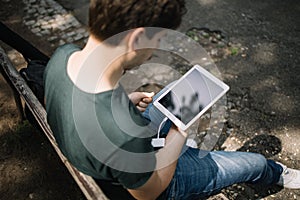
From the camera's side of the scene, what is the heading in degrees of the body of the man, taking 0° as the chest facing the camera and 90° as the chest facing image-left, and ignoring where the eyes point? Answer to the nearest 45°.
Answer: approximately 225°

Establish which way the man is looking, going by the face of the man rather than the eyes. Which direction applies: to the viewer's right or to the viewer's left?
to the viewer's right
